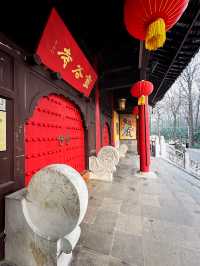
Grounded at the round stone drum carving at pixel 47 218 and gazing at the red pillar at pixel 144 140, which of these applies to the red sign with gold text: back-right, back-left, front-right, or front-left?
front-left

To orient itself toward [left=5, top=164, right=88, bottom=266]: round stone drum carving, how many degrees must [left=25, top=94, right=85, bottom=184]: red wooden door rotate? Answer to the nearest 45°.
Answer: approximately 45° to its right

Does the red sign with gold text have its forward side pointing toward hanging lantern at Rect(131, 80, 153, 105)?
no

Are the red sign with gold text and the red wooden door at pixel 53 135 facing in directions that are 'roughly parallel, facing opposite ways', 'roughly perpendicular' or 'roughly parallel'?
roughly parallel

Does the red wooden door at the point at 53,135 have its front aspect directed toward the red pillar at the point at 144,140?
no

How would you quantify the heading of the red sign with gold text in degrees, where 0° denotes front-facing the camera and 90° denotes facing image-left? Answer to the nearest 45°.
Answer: approximately 315°

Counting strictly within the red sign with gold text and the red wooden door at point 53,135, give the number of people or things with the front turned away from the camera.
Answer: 0

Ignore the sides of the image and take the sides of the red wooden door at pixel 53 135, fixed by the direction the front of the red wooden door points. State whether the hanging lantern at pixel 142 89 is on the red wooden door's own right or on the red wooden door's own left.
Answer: on the red wooden door's own left

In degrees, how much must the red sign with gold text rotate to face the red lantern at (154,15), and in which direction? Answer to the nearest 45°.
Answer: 0° — it already faces it

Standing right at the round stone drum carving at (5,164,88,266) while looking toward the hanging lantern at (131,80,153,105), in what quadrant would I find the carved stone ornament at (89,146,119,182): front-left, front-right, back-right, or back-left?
front-left

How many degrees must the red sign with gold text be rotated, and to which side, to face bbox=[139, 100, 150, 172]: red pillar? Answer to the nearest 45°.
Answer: approximately 90° to its left

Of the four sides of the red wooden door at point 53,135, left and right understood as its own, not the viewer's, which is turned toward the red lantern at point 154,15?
front

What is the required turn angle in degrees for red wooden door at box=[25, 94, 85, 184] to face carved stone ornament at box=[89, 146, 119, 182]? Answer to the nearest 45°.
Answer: approximately 90° to its left

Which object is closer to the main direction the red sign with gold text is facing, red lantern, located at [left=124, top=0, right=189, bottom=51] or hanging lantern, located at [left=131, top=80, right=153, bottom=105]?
the red lantern
